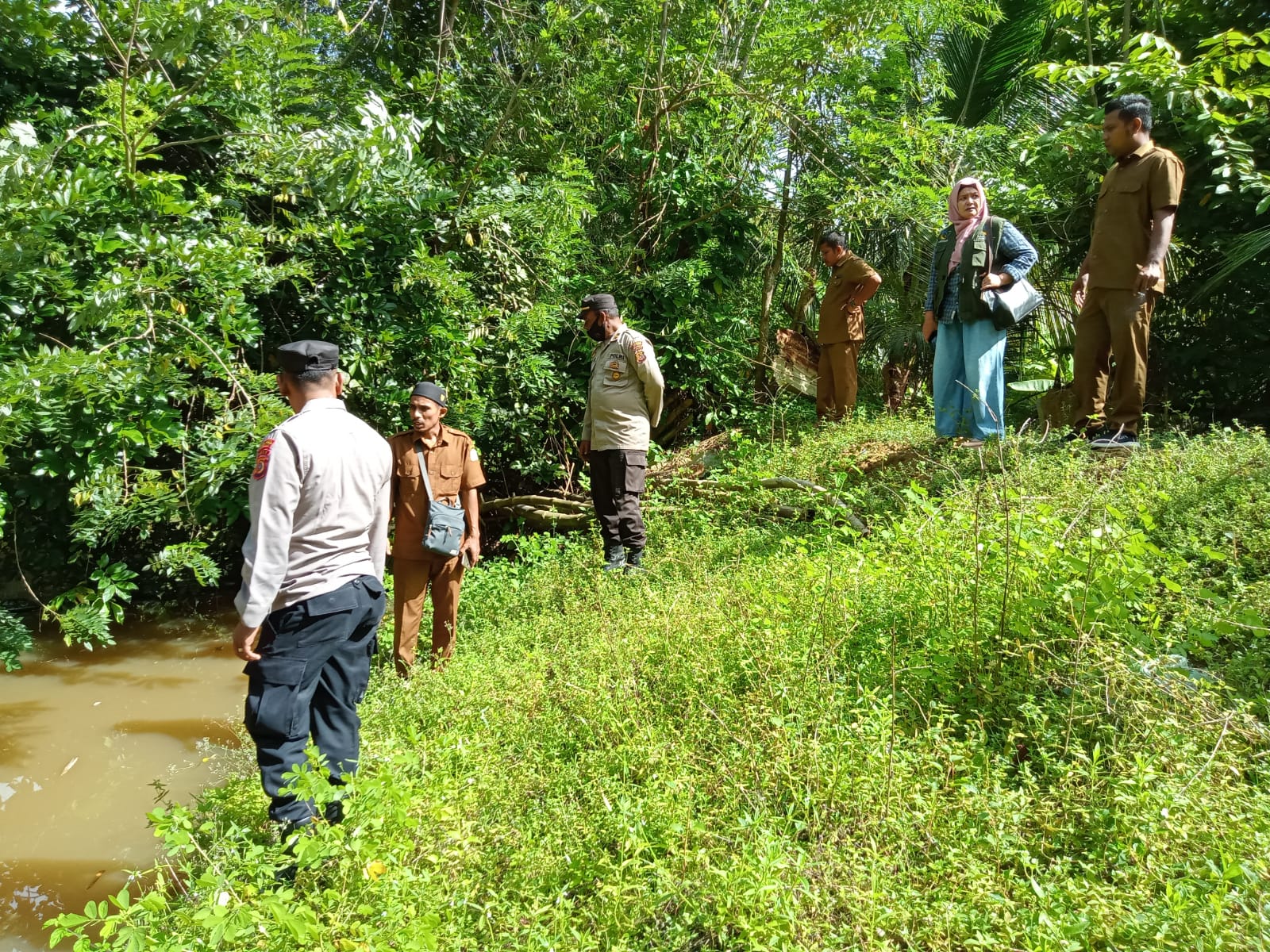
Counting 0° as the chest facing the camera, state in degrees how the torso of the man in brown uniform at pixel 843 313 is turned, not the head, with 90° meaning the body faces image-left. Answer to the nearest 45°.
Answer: approximately 45°

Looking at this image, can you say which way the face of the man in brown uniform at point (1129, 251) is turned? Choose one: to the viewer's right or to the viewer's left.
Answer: to the viewer's left

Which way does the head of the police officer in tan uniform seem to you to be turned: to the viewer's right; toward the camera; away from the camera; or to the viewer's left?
to the viewer's left

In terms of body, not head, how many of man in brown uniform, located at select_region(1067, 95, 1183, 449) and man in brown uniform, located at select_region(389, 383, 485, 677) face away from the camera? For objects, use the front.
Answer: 0

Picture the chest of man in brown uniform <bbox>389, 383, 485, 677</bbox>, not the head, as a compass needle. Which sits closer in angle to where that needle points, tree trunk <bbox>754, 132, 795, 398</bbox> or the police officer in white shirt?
the police officer in white shirt
